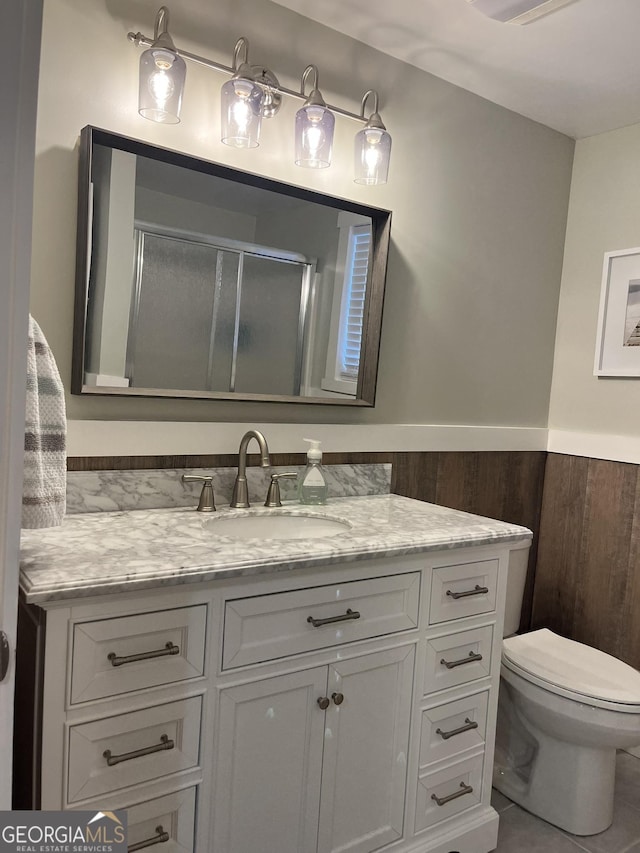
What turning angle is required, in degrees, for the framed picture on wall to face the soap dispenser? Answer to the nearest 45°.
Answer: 0° — it already faces it

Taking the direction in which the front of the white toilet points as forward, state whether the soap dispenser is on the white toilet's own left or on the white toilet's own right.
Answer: on the white toilet's own right

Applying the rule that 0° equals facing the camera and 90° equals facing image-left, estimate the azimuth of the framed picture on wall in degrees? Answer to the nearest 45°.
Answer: approximately 45°

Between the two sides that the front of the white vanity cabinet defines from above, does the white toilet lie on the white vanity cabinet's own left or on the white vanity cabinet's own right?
on the white vanity cabinet's own left

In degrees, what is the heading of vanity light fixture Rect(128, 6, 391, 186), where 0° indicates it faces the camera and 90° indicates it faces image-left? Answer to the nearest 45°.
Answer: approximately 315°

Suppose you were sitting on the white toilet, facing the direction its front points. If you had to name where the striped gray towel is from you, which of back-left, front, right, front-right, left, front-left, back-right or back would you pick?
right

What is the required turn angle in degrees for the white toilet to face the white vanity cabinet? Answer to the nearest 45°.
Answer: approximately 90° to its right

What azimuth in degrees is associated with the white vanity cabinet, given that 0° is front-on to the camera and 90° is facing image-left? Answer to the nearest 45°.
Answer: approximately 315°
